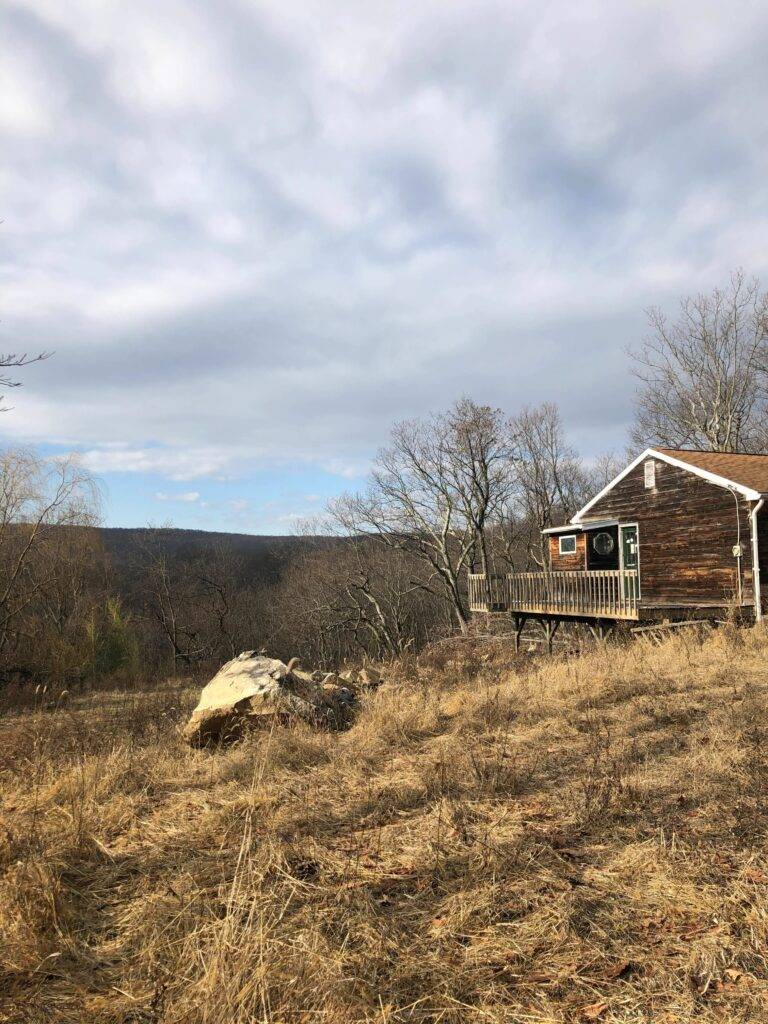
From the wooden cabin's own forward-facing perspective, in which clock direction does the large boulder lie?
The large boulder is roughly at 11 o'clock from the wooden cabin.

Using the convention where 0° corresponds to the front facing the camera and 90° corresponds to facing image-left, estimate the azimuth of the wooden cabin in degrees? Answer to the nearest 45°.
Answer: approximately 45°
